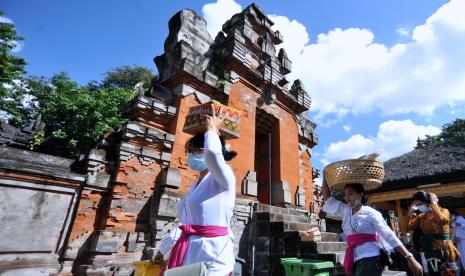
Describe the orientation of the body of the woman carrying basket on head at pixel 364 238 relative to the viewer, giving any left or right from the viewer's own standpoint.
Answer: facing the viewer and to the left of the viewer

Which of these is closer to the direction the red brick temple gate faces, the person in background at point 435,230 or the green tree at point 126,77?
the person in background

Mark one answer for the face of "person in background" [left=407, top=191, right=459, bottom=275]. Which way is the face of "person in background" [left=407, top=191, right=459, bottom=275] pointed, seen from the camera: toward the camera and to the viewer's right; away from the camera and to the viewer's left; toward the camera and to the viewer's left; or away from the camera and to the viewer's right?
toward the camera and to the viewer's left

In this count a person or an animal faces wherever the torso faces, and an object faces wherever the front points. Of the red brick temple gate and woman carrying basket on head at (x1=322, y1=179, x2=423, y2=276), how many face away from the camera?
0

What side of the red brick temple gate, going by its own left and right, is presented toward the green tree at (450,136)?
left

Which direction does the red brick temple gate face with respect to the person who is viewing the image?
facing the viewer and to the right of the viewer
